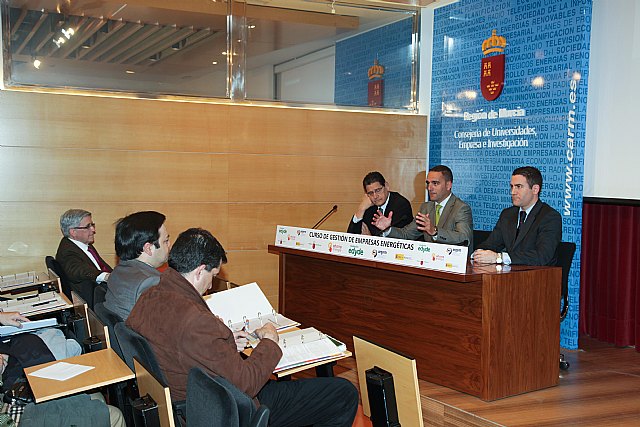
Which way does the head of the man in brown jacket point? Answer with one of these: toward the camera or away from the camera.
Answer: away from the camera

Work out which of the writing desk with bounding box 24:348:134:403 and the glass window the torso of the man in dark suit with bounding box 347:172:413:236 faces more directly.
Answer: the writing desk

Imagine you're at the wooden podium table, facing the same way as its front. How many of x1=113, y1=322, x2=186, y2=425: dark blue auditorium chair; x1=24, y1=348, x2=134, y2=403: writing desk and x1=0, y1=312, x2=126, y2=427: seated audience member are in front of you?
3

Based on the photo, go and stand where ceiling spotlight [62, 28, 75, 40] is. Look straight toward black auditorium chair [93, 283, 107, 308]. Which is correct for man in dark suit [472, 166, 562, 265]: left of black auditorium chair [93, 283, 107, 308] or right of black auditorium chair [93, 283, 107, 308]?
left

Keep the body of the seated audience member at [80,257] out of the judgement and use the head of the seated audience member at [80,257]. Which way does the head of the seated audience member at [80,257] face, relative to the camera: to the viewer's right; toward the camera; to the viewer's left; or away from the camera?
to the viewer's right

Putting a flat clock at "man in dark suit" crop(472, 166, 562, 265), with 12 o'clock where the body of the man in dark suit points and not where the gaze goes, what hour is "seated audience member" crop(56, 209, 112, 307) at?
The seated audience member is roughly at 1 o'clock from the man in dark suit.

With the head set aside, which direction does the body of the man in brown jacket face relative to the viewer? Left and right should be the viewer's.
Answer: facing away from the viewer and to the right of the viewer

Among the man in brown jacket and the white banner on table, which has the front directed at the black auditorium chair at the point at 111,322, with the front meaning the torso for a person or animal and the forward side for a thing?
the white banner on table

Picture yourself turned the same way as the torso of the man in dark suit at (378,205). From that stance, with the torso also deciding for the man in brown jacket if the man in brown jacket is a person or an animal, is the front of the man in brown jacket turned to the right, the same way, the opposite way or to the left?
the opposite way

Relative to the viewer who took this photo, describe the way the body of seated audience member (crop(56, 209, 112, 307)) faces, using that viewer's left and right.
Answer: facing to the right of the viewer

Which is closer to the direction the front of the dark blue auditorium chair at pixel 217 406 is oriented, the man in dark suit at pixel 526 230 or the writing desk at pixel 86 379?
the man in dark suit

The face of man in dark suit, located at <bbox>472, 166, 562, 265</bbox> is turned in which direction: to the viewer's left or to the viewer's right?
to the viewer's left

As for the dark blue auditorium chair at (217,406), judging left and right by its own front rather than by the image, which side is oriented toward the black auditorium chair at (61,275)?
left

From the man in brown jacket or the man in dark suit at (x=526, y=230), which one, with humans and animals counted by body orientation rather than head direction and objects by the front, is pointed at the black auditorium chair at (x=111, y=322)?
the man in dark suit
